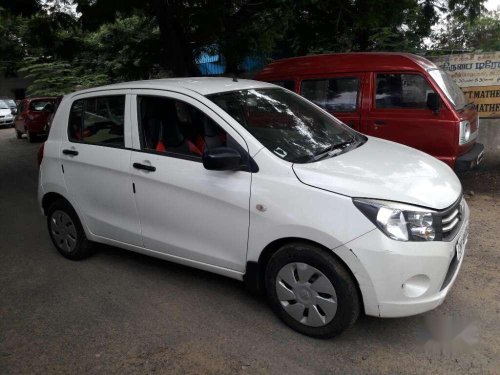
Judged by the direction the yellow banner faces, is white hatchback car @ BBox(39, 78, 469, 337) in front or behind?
in front

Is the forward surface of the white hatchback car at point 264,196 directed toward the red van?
no

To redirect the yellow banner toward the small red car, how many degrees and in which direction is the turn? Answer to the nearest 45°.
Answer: approximately 90° to its right

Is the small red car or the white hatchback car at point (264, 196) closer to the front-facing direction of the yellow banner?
the white hatchback car

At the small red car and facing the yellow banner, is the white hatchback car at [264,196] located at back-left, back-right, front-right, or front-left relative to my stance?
front-right

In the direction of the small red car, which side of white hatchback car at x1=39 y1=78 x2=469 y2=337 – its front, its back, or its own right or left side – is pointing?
back

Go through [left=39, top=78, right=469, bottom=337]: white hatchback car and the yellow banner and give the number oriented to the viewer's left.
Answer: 0

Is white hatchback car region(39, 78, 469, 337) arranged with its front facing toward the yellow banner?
no

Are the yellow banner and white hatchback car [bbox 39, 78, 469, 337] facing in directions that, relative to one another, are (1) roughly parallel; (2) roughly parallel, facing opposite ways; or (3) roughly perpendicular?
roughly perpendicular

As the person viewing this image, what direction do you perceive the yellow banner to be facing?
facing the viewer

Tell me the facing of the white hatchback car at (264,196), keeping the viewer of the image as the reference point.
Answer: facing the viewer and to the right of the viewer

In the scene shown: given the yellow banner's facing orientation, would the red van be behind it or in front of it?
in front
